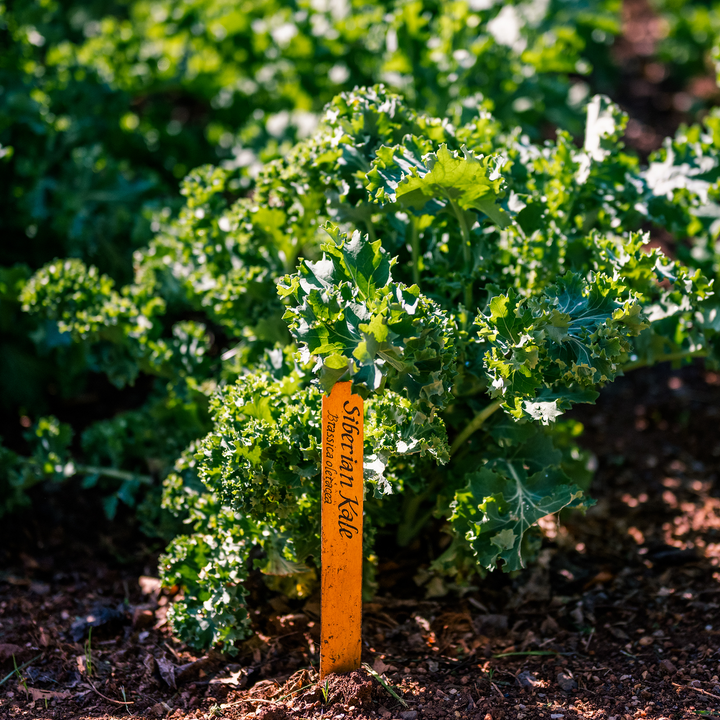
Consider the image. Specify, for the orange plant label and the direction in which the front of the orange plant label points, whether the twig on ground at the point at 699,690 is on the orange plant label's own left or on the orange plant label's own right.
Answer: on the orange plant label's own left

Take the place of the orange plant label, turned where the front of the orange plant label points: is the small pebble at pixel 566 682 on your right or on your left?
on your left

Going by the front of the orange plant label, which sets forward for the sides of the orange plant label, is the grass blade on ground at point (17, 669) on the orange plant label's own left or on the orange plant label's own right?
on the orange plant label's own right

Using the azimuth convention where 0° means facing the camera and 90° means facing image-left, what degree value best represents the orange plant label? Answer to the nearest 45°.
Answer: approximately 0°
